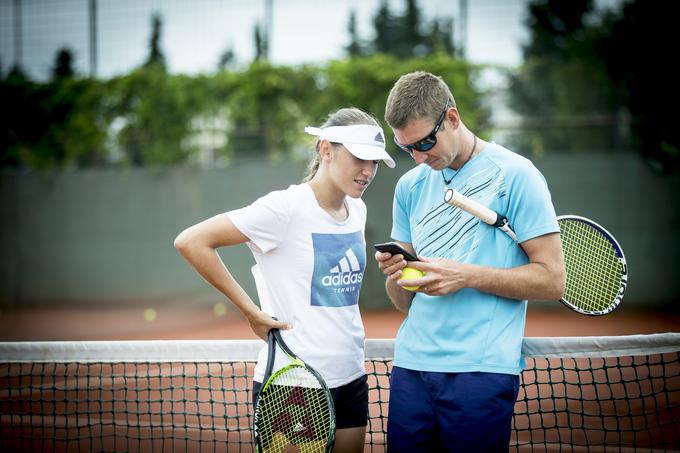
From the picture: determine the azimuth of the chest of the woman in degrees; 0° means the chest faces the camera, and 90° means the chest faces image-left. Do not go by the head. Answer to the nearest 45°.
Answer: approximately 315°

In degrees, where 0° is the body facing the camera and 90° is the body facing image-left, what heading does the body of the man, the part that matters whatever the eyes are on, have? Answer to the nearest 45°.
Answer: approximately 45°
